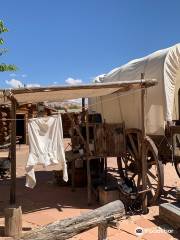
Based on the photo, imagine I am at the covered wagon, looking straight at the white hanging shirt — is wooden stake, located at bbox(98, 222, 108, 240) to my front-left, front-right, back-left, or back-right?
front-left

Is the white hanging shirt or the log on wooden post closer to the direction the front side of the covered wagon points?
the log on wooden post

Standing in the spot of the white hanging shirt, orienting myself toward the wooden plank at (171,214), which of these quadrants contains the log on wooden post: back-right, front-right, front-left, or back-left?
front-right

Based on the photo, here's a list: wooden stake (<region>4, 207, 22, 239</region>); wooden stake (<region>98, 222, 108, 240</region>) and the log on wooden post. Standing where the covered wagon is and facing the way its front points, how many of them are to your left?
0

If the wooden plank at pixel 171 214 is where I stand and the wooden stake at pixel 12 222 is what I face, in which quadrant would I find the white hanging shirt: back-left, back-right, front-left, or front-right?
front-right

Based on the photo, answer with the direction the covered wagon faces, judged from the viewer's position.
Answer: facing the viewer and to the right of the viewer

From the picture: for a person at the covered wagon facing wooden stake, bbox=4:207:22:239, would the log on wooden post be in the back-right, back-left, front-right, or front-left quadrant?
front-left

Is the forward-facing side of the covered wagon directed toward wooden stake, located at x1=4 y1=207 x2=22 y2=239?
no

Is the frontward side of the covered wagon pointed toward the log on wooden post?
no
